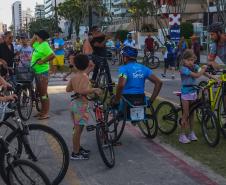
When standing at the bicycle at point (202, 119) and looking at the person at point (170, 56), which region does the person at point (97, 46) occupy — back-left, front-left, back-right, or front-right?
front-left

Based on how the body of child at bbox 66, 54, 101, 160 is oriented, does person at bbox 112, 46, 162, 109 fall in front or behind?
in front

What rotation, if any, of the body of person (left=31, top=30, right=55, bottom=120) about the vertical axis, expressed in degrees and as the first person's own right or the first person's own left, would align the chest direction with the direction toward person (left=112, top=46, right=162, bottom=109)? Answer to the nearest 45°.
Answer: approximately 135° to the first person's own left

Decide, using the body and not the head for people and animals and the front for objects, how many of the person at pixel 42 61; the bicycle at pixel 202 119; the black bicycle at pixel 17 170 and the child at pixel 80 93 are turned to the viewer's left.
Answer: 1

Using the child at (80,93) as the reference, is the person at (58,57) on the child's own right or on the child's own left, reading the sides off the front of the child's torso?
on the child's own left

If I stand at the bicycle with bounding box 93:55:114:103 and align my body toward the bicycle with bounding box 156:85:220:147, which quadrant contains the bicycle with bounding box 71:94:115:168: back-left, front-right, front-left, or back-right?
front-right

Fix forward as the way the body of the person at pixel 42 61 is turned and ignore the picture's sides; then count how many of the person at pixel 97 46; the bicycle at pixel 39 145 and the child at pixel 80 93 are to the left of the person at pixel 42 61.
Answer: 2
